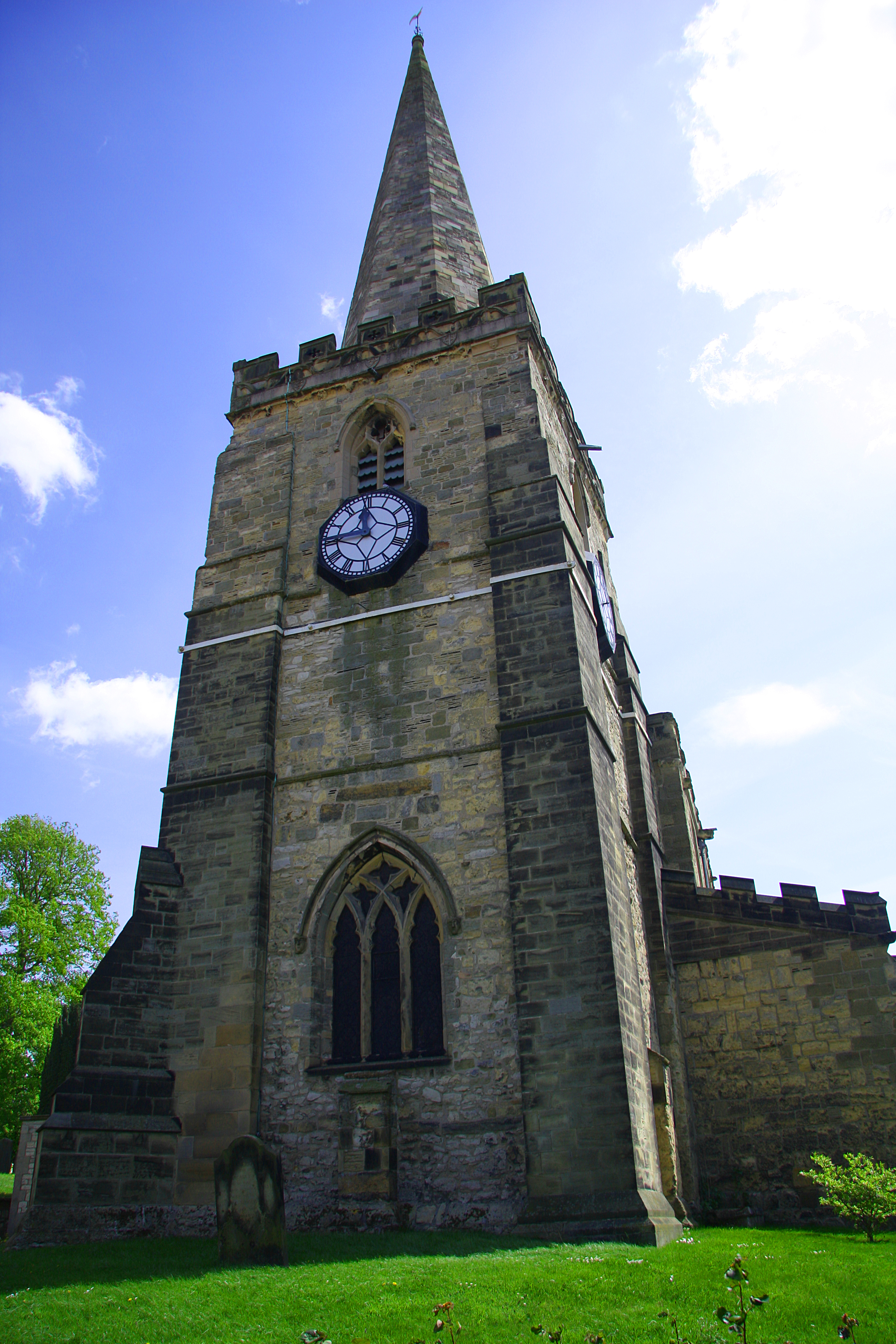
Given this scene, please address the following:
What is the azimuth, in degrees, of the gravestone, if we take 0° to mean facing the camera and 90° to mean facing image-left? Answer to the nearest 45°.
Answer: approximately 0°

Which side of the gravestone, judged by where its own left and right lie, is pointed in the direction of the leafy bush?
left

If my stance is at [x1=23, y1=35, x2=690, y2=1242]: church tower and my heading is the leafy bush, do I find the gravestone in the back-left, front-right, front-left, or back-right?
back-right
